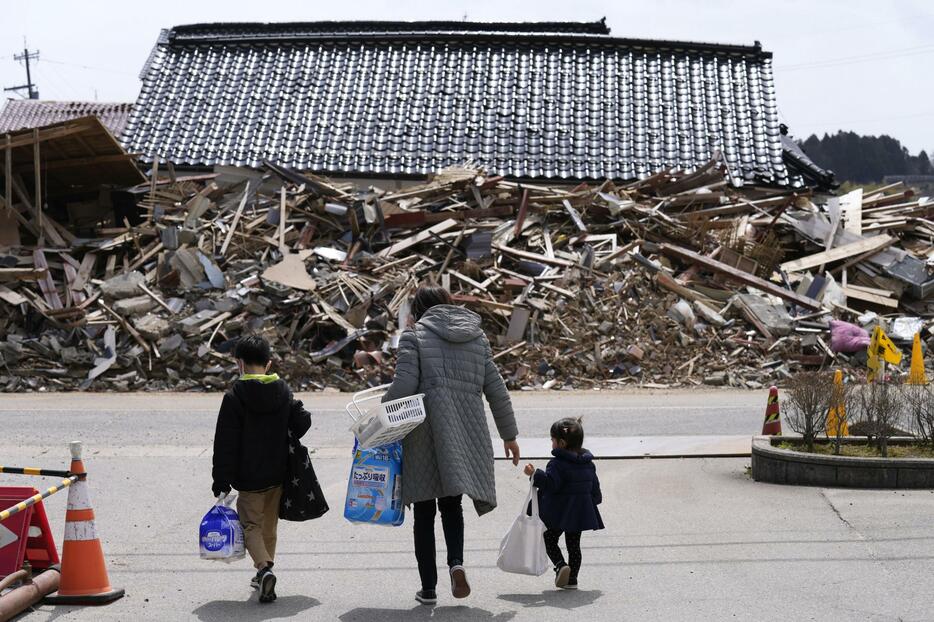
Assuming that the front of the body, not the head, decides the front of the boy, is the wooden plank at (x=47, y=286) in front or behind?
in front

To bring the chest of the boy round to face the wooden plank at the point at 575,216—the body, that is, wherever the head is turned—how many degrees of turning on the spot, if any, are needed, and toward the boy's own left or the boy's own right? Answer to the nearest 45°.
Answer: approximately 45° to the boy's own right

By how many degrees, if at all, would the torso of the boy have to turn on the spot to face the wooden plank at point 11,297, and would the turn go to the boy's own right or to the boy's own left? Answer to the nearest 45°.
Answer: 0° — they already face it

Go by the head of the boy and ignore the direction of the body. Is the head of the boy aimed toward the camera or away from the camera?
away from the camera

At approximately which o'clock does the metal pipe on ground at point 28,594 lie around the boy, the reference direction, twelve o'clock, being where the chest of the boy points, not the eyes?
The metal pipe on ground is roughly at 9 o'clock from the boy.

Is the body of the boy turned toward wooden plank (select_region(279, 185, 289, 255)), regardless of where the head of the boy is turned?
yes

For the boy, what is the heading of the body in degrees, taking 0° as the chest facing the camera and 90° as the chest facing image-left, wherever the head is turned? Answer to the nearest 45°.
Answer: approximately 180°

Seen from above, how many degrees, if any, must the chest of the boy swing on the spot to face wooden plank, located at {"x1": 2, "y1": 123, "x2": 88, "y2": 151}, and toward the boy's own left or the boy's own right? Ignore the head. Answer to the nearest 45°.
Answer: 0° — they already face it

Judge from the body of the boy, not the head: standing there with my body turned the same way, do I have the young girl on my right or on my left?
on my right

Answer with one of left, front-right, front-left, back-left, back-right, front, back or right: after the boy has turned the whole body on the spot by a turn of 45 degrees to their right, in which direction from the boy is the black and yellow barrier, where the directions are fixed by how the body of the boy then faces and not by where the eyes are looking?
back-left

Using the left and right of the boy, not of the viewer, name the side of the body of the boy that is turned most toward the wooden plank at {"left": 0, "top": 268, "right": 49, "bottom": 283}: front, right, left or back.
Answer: front

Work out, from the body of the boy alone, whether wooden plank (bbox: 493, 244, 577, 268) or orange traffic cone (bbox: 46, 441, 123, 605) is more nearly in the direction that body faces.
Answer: the wooden plank
